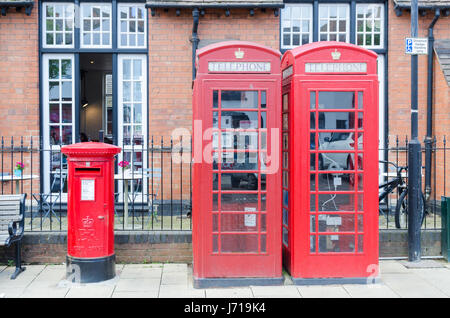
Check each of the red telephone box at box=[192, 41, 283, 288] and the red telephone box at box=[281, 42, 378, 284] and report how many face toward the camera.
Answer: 2

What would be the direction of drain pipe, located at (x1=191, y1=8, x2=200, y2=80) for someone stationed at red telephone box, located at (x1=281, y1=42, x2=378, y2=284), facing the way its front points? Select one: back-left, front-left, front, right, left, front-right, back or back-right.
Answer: back-right

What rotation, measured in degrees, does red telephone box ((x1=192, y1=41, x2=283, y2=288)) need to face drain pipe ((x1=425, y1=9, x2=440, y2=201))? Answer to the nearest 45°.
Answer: approximately 135° to its left

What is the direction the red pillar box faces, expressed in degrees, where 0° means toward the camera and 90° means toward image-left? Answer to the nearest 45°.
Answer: approximately 0°

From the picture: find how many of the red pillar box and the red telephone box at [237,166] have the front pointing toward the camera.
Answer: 2

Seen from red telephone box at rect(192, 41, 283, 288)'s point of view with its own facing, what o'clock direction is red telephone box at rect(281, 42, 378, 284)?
red telephone box at rect(281, 42, 378, 284) is roughly at 9 o'clock from red telephone box at rect(192, 41, 283, 288).

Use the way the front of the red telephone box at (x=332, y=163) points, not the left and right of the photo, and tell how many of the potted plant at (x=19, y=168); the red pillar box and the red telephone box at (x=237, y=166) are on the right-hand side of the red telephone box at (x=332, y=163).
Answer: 3

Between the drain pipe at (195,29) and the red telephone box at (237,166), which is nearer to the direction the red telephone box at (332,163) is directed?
the red telephone box

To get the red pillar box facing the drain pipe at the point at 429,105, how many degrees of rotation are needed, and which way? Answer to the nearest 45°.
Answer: approximately 90° to its left

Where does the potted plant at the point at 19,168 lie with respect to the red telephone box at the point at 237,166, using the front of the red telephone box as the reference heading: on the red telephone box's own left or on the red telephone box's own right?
on the red telephone box's own right

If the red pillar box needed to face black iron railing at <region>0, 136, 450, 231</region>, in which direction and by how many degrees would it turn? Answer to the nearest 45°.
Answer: approximately 180°

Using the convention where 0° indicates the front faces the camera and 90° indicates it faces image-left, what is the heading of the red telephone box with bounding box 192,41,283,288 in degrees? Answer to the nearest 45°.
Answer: approximately 0°

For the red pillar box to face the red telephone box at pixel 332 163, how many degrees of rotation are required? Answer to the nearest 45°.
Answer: approximately 90° to its left
